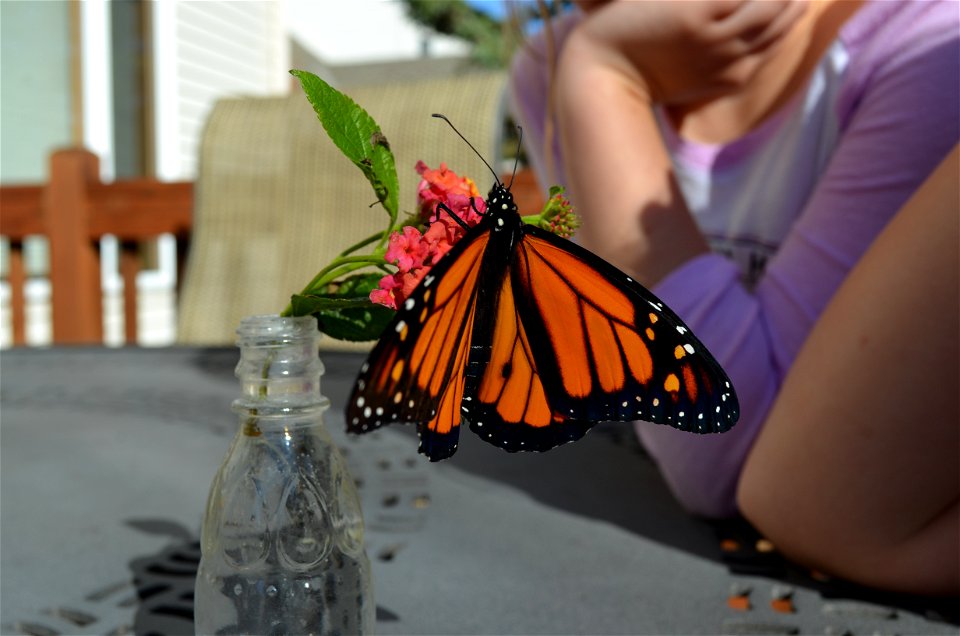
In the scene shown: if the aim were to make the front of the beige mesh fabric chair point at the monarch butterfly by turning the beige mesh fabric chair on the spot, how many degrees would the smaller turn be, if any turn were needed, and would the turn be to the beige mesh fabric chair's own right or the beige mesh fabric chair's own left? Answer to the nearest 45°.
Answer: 0° — it already faces it

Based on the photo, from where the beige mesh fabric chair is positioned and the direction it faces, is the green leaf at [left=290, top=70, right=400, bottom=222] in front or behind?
in front

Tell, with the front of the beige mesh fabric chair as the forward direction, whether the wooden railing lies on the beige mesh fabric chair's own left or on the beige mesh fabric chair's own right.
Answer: on the beige mesh fabric chair's own right

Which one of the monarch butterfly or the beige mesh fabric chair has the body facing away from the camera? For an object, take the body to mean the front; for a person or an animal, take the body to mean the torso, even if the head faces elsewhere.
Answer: the monarch butterfly

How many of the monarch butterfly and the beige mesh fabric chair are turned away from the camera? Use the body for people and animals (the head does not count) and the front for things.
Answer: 1

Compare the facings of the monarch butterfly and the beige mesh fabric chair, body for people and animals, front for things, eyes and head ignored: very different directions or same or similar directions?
very different directions

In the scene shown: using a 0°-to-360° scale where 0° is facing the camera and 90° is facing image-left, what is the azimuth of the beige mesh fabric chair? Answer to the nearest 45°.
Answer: approximately 0°

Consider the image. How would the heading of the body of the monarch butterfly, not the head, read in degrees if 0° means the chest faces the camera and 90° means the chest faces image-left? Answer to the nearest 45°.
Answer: approximately 180°
